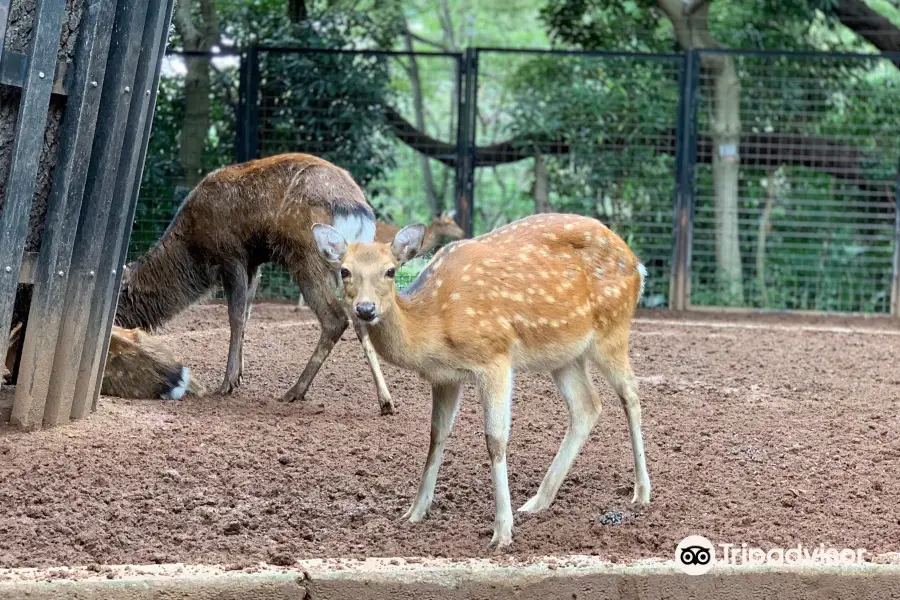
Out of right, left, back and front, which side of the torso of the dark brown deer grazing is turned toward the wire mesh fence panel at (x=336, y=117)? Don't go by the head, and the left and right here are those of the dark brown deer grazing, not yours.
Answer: right

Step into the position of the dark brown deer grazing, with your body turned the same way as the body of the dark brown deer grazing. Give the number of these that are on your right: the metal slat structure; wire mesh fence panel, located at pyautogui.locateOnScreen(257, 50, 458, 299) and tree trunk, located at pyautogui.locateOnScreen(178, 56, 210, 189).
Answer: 2

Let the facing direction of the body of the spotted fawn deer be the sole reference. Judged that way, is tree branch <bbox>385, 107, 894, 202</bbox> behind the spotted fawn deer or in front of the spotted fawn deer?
behind

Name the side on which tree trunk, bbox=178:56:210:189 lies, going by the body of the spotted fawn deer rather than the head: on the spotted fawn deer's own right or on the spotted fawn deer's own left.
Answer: on the spotted fawn deer's own right

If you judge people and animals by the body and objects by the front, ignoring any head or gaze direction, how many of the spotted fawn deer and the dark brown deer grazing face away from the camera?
0

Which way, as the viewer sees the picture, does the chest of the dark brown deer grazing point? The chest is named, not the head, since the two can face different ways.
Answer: to the viewer's left

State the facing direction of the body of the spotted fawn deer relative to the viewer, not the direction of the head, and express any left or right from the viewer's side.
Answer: facing the viewer and to the left of the viewer

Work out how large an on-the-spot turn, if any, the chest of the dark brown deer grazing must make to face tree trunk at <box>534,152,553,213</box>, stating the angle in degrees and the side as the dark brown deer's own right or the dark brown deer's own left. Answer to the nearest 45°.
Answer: approximately 135° to the dark brown deer's own right

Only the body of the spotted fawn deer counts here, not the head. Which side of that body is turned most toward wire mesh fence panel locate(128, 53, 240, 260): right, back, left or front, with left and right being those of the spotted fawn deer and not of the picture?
right

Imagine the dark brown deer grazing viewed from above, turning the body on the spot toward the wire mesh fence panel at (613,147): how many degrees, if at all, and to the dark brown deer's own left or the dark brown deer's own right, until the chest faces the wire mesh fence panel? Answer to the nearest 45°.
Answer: approximately 135° to the dark brown deer's own right

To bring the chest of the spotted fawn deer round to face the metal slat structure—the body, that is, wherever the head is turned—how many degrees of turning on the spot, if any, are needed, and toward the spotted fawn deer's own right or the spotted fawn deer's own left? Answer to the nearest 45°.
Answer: approximately 45° to the spotted fawn deer's own right

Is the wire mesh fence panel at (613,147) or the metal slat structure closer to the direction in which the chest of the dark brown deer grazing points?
the metal slat structure
